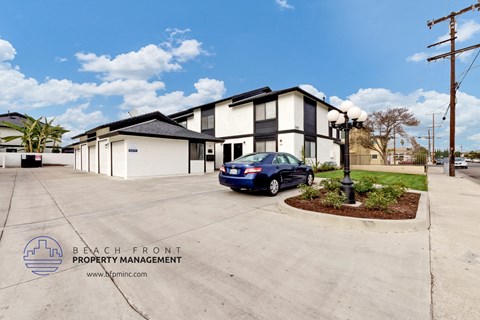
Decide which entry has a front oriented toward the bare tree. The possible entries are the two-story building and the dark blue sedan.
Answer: the dark blue sedan

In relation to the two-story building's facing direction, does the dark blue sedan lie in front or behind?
in front

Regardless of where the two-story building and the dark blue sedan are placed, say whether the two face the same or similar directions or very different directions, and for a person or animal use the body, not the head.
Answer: very different directions

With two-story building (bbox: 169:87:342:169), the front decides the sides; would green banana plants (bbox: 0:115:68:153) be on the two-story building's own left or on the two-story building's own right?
on the two-story building's own right

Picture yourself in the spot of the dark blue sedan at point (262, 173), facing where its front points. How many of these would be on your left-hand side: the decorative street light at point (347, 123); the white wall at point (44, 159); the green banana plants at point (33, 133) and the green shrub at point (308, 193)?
2

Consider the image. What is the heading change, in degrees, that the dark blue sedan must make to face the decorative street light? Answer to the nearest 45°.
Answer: approximately 90° to its right

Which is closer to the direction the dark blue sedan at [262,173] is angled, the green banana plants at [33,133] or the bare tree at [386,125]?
the bare tree

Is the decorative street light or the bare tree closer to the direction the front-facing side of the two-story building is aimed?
the decorative street light

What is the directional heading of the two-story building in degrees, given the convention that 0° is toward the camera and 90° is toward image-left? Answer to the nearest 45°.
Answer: approximately 45°

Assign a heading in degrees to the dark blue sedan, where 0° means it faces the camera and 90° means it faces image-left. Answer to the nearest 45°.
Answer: approximately 225°

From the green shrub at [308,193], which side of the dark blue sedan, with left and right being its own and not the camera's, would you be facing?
right
